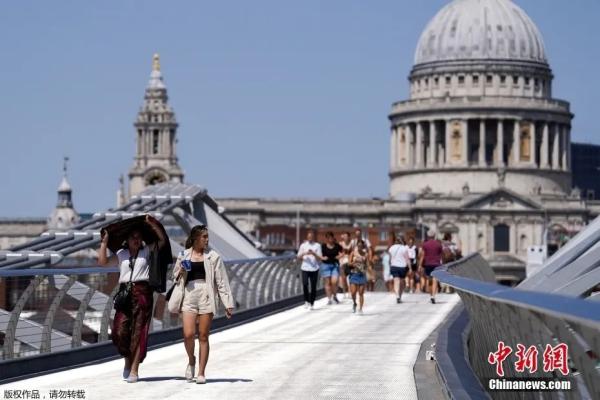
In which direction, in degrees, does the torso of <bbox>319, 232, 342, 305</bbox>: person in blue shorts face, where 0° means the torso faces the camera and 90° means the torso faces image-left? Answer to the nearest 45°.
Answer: approximately 0°

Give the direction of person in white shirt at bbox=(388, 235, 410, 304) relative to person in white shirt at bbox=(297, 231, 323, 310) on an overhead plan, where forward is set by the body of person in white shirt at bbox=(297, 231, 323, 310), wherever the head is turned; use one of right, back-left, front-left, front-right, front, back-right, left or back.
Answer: back-left

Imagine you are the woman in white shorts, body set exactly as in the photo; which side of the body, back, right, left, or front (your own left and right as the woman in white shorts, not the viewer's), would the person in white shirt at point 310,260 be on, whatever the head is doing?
back

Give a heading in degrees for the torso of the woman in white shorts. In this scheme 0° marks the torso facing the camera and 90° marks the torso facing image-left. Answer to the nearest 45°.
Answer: approximately 0°

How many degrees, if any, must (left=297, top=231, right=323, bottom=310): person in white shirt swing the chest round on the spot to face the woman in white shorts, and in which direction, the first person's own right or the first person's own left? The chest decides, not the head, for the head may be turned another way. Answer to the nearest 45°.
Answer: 0° — they already face them

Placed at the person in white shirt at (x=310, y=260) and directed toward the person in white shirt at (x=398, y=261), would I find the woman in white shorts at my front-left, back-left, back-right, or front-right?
back-right
